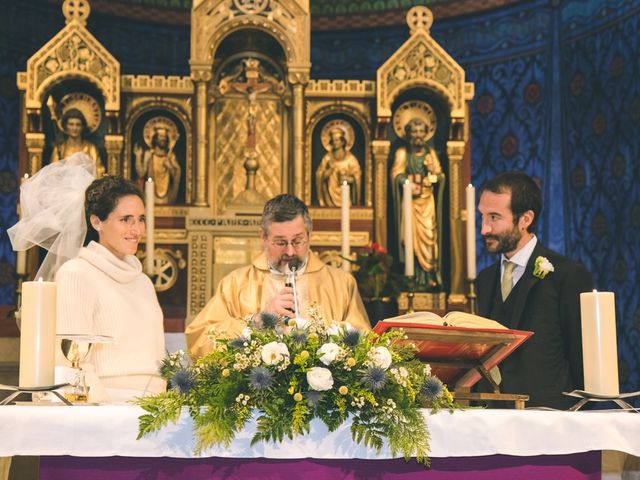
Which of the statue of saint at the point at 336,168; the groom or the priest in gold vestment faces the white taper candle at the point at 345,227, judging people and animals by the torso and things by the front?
the statue of saint

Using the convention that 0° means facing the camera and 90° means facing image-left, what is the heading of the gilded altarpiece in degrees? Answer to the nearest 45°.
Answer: approximately 0°

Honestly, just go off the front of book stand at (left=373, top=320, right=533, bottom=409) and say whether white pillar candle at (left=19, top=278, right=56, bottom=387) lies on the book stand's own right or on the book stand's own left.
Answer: on the book stand's own left

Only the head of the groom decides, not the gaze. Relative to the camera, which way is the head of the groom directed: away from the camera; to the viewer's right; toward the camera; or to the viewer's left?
to the viewer's left

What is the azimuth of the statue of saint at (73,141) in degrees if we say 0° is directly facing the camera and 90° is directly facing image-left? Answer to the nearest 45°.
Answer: approximately 0°

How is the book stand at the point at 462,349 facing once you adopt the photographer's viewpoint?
facing away from the viewer and to the left of the viewer

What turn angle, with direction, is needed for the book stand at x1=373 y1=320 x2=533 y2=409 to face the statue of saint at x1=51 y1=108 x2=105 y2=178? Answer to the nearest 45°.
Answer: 0° — it already faces it

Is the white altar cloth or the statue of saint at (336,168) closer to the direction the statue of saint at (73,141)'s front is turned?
the white altar cloth

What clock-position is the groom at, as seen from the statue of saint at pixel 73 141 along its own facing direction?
The groom is roughly at 11 o'clock from the statue of saint.

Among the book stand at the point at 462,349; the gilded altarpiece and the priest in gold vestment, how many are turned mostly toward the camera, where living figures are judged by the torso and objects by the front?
2
